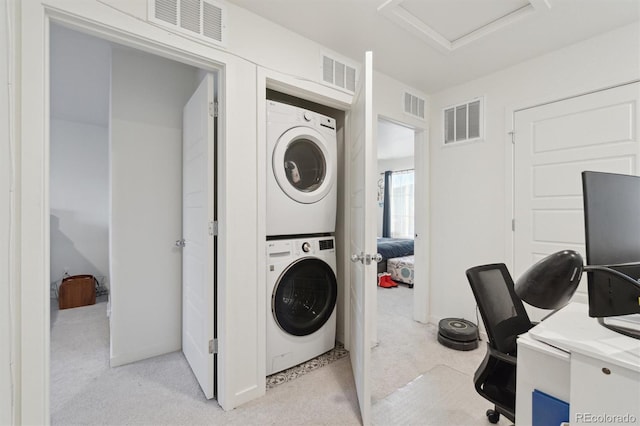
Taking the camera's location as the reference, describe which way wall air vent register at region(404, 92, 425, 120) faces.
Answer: facing the viewer and to the right of the viewer

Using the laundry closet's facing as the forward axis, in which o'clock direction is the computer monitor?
The computer monitor is roughly at 12 o'clock from the laundry closet.

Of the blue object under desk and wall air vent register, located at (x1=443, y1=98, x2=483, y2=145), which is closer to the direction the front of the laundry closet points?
the blue object under desk

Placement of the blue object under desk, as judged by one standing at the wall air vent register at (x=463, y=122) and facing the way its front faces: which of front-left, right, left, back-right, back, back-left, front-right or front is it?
front-left

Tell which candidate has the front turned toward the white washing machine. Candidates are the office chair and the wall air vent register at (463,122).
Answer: the wall air vent register

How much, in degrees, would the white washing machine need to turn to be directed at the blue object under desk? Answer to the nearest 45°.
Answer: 0° — it already faces it

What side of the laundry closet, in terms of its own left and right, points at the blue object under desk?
front

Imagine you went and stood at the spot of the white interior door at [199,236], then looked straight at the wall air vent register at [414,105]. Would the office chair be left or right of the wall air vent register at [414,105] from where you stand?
right
